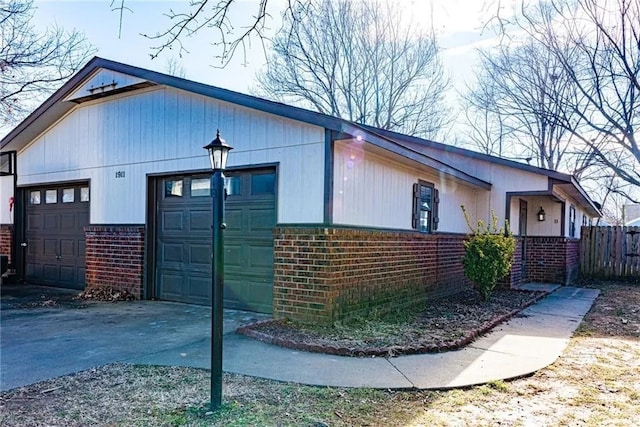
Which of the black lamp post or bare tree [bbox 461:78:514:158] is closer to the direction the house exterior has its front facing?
the black lamp post

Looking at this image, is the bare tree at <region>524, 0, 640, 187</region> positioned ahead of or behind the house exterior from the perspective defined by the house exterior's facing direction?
behind

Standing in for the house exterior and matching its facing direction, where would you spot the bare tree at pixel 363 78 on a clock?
The bare tree is roughly at 5 o'clock from the house exterior.

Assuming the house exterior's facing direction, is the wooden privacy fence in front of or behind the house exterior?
behind

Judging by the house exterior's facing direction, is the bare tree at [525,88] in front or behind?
behind

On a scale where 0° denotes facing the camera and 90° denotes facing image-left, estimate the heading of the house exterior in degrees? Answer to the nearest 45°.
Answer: approximately 45°

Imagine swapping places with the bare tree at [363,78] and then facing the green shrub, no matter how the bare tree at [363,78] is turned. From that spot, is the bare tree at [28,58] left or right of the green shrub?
right

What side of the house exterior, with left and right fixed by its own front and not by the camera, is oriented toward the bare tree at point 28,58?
right
